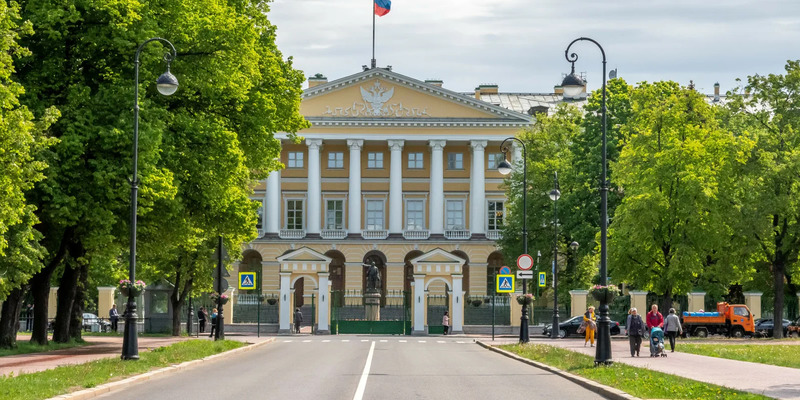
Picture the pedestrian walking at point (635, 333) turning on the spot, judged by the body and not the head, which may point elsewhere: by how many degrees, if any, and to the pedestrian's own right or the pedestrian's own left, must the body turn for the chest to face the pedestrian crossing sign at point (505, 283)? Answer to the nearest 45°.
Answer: approximately 135° to the pedestrian's own right

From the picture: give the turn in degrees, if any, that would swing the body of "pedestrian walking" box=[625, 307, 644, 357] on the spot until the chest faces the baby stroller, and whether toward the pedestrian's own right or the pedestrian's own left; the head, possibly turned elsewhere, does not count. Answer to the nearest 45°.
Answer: approximately 45° to the pedestrian's own left

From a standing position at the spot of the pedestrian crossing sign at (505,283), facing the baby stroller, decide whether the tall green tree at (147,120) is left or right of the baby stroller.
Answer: right

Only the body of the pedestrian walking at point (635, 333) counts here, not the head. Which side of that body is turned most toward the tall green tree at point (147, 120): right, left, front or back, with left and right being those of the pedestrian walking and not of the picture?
right

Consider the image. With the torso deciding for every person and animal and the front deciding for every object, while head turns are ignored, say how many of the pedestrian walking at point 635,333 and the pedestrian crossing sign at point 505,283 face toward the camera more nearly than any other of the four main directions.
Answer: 2

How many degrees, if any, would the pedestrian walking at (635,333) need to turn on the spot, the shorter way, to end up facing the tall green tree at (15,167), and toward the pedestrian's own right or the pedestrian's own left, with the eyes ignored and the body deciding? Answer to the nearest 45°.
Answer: approximately 45° to the pedestrian's own right

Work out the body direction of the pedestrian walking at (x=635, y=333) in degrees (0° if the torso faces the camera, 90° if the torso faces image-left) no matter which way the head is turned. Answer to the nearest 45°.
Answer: approximately 0°
